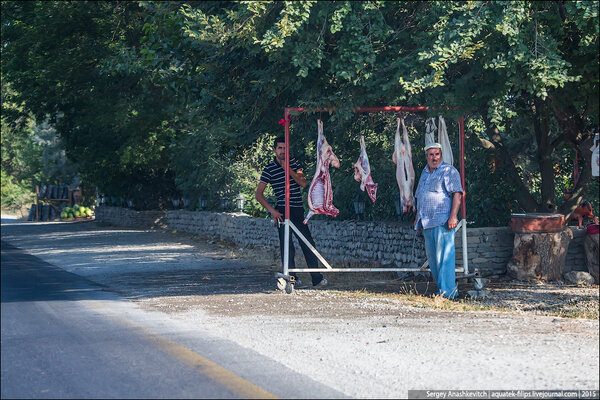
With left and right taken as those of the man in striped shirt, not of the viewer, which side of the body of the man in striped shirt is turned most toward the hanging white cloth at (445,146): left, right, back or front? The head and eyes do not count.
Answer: left

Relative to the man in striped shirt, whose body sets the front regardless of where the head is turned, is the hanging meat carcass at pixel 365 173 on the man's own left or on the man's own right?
on the man's own left

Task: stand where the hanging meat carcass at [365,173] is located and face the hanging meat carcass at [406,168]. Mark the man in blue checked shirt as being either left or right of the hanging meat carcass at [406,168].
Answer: right

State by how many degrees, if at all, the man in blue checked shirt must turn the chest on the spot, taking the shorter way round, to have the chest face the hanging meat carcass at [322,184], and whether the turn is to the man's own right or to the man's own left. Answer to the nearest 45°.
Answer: approximately 90° to the man's own right

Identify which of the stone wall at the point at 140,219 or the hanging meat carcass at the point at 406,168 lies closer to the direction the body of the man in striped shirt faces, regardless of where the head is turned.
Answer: the hanging meat carcass

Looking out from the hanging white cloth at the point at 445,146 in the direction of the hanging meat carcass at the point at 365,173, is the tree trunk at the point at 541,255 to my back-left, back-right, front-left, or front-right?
back-right

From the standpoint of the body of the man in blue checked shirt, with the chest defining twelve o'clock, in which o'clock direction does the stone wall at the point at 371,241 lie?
The stone wall is roughly at 4 o'clock from the man in blue checked shirt.

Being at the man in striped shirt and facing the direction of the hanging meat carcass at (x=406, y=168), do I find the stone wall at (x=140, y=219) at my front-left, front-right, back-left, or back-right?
back-left

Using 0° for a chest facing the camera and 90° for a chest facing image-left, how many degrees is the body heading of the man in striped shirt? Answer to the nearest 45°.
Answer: approximately 0°
